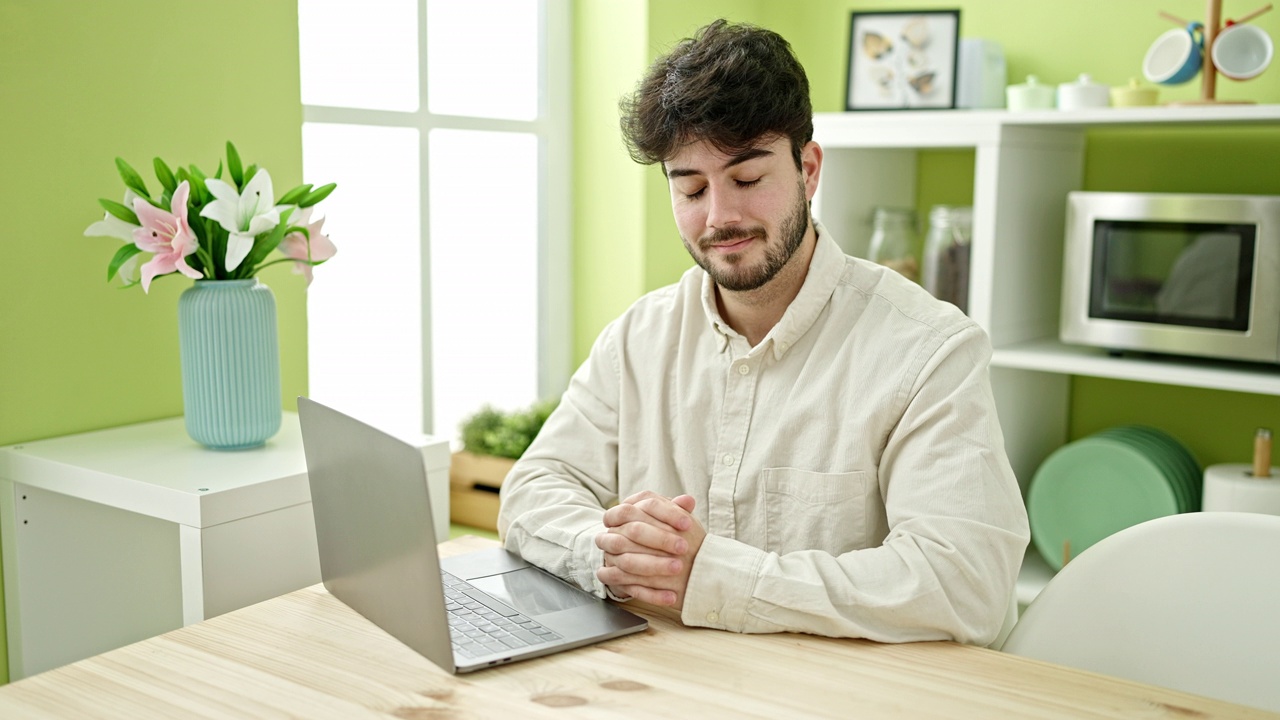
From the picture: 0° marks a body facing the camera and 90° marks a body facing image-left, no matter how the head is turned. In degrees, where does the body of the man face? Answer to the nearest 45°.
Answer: approximately 45°

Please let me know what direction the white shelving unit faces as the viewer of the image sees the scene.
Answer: facing the viewer and to the left of the viewer

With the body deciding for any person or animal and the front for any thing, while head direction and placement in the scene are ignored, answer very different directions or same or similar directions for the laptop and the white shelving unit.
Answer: very different directions

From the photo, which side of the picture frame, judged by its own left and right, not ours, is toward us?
front

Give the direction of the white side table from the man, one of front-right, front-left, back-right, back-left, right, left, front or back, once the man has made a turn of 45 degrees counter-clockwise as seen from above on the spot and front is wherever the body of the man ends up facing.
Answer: right

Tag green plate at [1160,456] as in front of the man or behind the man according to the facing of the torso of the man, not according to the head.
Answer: behind

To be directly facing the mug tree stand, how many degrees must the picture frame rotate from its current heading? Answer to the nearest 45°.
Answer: approximately 45° to its left

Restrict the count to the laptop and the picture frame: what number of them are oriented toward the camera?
1

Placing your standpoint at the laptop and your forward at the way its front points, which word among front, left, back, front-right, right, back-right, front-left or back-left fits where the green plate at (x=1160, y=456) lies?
front

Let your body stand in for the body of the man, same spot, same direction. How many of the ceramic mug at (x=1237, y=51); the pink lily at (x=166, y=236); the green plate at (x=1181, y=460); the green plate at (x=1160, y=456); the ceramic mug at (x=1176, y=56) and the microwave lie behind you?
5

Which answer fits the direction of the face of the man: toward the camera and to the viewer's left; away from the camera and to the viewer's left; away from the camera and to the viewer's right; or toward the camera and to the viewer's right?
toward the camera and to the viewer's left

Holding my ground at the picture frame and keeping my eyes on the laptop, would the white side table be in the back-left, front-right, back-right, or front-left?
front-right
